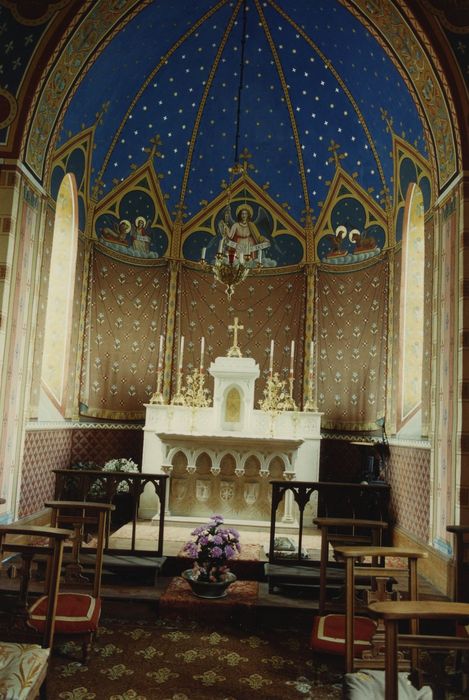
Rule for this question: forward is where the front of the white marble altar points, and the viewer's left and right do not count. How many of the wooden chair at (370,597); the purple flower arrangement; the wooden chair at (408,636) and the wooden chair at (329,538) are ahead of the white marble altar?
4

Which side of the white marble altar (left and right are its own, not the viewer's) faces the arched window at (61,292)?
right

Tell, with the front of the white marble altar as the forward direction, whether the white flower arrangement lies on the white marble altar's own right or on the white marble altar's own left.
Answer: on the white marble altar's own right

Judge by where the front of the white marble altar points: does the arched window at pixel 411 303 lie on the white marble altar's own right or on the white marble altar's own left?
on the white marble altar's own left

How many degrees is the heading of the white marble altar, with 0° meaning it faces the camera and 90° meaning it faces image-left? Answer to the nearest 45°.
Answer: approximately 0°

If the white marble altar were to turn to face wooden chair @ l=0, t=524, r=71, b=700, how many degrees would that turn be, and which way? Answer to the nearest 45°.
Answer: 0° — it already faces it

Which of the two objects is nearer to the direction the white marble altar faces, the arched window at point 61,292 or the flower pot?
the flower pot

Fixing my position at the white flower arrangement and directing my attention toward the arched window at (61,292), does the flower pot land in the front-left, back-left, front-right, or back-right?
back-left

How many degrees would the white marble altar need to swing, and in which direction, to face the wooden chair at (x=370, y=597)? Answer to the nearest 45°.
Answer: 0° — it already faces it

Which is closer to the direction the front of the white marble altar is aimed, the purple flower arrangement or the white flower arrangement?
the purple flower arrangement
